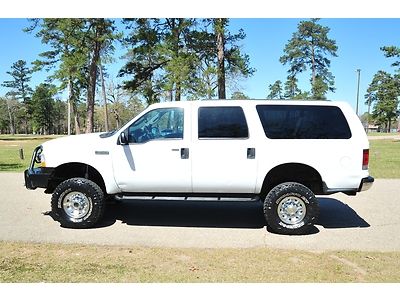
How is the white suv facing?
to the viewer's left
